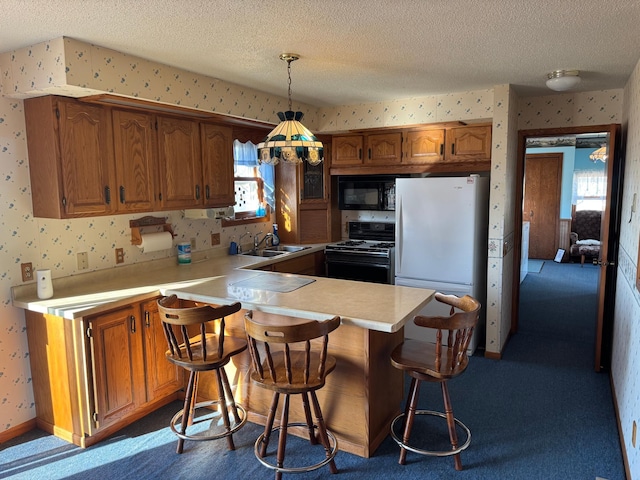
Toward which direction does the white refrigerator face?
toward the camera

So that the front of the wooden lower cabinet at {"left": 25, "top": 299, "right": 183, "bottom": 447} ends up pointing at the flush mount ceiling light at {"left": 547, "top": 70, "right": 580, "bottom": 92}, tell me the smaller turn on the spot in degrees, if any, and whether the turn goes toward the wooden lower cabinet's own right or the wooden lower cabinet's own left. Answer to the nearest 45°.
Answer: approximately 45° to the wooden lower cabinet's own left

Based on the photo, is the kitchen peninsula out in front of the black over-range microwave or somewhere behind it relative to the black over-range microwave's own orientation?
in front

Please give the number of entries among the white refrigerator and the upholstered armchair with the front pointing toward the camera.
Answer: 2

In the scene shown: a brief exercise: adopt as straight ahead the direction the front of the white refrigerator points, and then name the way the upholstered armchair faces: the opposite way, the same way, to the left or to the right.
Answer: the same way

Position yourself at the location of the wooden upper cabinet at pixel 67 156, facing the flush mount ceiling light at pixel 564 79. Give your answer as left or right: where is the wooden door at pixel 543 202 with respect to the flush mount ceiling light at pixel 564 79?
left

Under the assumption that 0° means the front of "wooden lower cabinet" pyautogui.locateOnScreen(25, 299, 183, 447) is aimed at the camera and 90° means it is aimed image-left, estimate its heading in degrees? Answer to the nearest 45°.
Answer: approximately 315°

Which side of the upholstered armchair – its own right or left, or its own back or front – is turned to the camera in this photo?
front

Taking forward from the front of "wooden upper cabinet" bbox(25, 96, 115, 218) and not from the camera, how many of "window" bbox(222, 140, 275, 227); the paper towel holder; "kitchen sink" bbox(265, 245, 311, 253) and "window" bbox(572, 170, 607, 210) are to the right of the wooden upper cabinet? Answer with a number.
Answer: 0

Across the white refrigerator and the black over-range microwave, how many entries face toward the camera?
2

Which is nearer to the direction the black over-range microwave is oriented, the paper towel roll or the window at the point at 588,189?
the paper towel roll

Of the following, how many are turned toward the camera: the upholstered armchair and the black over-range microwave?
2

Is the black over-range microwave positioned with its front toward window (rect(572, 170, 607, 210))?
no

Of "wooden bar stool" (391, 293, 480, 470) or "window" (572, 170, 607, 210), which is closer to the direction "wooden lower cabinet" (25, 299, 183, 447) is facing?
the wooden bar stool

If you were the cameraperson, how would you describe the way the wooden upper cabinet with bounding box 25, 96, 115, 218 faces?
facing the viewer and to the right of the viewer

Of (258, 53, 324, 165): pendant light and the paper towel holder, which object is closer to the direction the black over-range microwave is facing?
the pendant light
